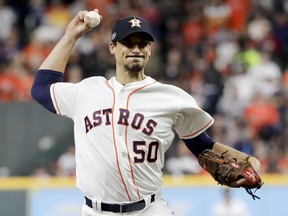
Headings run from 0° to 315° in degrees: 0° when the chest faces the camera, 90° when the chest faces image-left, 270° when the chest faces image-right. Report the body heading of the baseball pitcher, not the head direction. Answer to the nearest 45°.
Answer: approximately 0°
